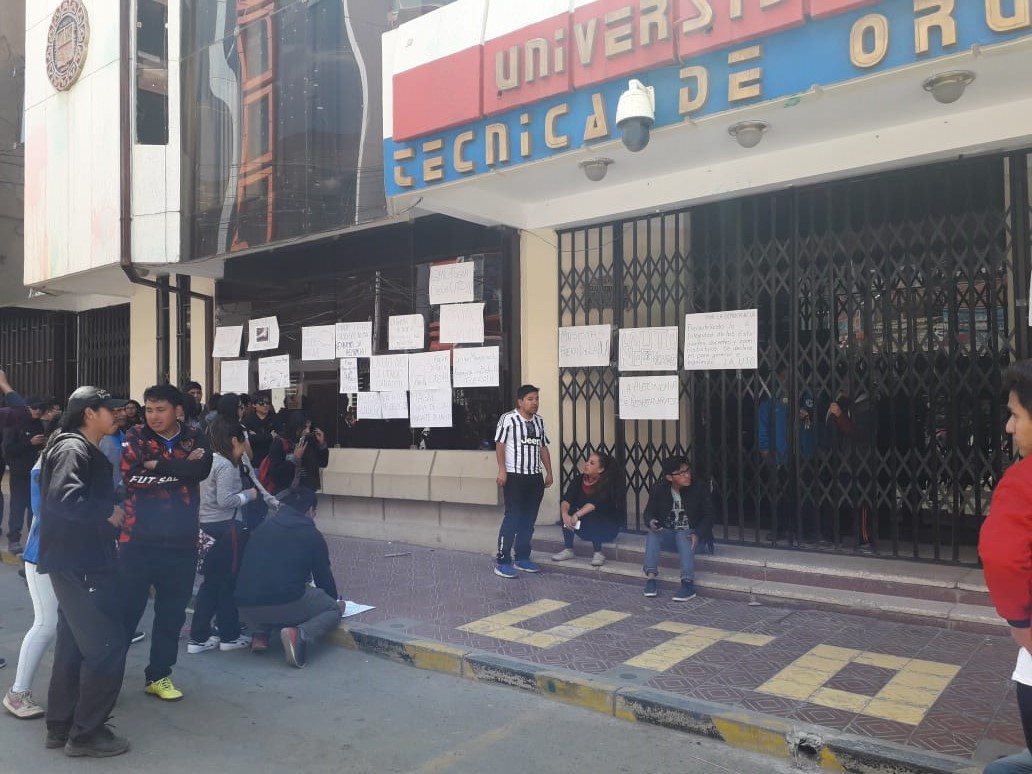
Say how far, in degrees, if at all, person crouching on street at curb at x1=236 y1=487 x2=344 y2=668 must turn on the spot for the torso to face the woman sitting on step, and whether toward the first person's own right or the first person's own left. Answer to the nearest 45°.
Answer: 0° — they already face them

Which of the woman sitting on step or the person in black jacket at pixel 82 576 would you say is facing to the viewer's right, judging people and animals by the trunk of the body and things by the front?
the person in black jacket

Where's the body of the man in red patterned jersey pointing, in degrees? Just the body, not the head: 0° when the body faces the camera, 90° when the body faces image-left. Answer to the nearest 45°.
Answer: approximately 0°

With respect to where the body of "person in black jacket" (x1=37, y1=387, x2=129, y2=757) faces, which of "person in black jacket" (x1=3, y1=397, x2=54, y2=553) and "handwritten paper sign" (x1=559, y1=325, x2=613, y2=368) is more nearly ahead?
the handwritten paper sign

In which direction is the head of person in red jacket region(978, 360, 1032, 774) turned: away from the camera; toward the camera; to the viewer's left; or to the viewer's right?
to the viewer's left

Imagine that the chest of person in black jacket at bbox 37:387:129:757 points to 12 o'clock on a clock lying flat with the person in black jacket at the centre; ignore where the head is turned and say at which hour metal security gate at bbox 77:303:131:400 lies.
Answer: The metal security gate is roughly at 9 o'clock from the person in black jacket.

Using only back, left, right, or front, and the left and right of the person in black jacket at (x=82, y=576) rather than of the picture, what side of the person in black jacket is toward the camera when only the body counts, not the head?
right
